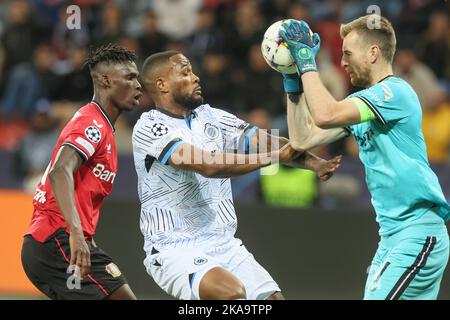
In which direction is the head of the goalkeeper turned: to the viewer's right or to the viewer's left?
to the viewer's left

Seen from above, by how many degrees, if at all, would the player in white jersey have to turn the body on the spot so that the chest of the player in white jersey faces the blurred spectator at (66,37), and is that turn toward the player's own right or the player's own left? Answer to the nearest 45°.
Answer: approximately 135° to the player's own left

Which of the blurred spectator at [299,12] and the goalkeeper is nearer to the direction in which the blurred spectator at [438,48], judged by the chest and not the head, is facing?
the goalkeeper

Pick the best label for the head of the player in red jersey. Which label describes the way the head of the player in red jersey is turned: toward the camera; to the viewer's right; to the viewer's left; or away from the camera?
to the viewer's right

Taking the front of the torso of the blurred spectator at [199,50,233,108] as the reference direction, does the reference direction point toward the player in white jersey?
yes

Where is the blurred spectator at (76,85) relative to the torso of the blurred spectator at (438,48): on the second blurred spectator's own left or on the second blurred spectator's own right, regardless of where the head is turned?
on the second blurred spectator's own right

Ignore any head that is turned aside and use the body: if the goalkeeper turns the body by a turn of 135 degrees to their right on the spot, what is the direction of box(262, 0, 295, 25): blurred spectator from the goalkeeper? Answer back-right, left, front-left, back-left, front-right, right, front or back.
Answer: front-left

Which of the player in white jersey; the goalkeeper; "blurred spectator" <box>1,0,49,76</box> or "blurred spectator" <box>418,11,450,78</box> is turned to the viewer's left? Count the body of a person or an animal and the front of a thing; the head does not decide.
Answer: the goalkeeper

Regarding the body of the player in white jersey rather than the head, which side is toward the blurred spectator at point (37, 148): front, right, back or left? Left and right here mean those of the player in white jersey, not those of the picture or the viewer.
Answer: back

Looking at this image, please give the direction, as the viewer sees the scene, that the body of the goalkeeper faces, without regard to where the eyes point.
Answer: to the viewer's left

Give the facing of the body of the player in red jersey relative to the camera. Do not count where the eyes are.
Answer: to the viewer's right

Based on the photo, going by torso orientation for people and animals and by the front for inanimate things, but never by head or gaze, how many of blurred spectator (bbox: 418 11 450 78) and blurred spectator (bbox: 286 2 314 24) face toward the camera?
2
